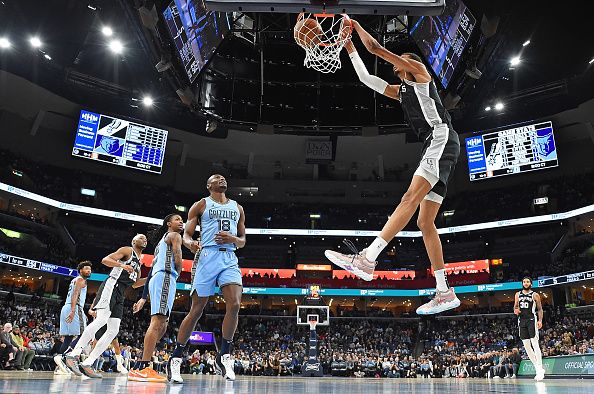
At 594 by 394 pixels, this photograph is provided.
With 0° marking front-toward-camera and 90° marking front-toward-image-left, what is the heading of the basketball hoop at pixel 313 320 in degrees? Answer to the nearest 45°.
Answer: approximately 0°

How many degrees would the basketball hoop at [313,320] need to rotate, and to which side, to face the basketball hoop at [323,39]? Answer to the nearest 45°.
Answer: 0° — it already faces it

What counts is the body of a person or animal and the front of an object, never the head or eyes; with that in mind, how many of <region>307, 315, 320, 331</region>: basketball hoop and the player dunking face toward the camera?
1

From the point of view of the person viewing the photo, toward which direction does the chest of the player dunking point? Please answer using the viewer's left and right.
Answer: facing to the left of the viewer

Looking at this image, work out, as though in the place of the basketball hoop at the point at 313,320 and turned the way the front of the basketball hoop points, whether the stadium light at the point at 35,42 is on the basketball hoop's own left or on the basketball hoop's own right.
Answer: on the basketball hoop's own right

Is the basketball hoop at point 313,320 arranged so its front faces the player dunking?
yes

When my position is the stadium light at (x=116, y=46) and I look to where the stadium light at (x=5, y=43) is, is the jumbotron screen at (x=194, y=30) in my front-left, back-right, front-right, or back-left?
back-left
